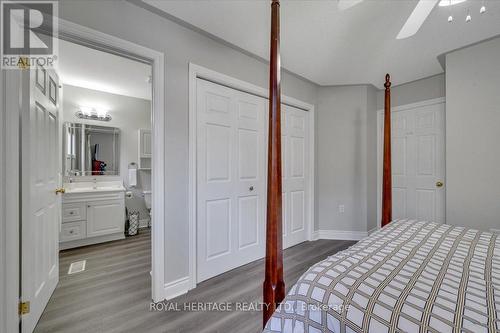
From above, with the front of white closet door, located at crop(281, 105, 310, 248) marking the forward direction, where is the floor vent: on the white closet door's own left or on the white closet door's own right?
on the white closet door's own right

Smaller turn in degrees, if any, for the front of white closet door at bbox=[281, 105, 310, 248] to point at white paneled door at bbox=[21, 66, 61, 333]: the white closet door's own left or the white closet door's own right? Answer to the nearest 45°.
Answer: approximately 90° to the white closet door's own right

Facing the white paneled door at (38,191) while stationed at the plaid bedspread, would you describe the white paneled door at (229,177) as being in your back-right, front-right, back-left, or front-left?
front-right

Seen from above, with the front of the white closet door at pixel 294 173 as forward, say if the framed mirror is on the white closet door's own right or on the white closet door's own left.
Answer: on the white closet door's own right

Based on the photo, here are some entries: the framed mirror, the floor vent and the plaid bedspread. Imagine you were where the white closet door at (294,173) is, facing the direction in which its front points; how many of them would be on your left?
0

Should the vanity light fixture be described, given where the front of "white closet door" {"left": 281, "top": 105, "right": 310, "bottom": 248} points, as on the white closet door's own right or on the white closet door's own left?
on the white closet door's own right

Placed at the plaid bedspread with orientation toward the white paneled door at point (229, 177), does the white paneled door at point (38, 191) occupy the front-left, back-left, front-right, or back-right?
front-left

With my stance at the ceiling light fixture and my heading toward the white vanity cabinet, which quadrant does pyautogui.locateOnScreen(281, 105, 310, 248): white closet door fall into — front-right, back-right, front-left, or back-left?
front-right

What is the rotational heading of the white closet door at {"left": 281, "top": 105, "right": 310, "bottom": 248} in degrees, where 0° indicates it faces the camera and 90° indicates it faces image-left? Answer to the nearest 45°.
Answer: approximately 315°

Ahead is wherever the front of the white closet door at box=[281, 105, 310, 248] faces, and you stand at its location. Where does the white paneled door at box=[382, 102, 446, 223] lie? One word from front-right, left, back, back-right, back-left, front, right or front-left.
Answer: front-left

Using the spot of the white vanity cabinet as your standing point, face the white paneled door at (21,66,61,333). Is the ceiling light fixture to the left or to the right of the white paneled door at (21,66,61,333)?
left

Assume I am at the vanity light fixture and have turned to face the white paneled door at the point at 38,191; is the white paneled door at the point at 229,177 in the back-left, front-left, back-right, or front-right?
front-left
